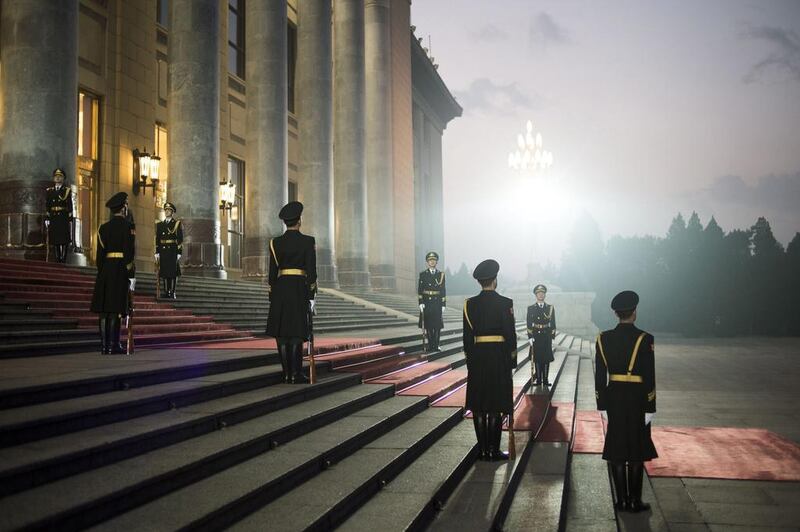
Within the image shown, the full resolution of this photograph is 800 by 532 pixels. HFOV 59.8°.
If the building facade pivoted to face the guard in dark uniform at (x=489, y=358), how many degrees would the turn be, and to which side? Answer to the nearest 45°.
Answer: approximately 45° to its right

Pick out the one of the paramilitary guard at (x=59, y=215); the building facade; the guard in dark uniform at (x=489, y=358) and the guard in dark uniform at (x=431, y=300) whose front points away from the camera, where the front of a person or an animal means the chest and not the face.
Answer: the guard in dark uniform at (x=489, y=358)

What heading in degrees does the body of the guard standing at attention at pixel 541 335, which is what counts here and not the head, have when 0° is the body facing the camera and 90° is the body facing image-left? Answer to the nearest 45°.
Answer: approximately 0°

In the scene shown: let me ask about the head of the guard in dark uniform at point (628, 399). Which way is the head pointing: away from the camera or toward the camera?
away from the camera

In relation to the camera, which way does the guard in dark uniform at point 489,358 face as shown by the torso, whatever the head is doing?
away from the camera

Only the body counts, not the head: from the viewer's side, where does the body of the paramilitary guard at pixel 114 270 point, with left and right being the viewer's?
facing away from the viewer and to the right of the viewer

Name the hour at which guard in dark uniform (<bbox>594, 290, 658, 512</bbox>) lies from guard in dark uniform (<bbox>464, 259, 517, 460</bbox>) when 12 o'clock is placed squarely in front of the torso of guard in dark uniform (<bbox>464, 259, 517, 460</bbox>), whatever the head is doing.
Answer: guard in dark uniform (<bbox>594, 290, 658, 512</bbox>) is roughly at 4 o'clock from guard in dark uniform (<bbox>464, 259, 517, 460</bbox>).

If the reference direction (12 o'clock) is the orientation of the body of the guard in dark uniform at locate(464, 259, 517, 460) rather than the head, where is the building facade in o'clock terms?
The building facade is roughly at 11 o'clock from the guard in dark uniform.

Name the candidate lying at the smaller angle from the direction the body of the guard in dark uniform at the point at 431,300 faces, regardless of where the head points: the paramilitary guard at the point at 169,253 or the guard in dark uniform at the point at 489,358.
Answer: the guard in dark uniform

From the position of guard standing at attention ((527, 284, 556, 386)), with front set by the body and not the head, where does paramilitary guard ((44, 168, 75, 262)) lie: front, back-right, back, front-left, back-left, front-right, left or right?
right

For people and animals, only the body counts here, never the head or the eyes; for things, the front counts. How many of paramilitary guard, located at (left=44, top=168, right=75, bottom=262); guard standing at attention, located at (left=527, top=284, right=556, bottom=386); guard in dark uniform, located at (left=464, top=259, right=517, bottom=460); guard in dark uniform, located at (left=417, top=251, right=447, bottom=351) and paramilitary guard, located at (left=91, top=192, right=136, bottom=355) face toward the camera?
3

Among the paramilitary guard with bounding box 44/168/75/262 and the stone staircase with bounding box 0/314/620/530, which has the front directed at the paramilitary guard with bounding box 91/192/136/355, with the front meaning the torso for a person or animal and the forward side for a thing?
the paramilitary guard with bounding box 44/168/75/262

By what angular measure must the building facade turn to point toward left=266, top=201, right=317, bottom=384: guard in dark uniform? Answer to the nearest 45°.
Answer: approximately 45° to its right
